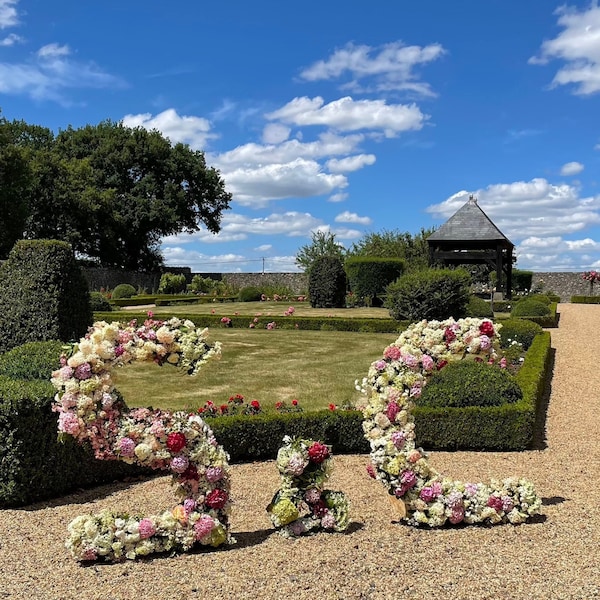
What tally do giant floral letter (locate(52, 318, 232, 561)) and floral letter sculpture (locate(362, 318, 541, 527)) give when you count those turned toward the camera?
2

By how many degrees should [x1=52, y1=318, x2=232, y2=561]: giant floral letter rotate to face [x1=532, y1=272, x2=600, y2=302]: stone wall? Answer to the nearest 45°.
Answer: approximately 135° to its left

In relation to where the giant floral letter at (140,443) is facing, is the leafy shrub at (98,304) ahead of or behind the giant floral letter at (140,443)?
behind

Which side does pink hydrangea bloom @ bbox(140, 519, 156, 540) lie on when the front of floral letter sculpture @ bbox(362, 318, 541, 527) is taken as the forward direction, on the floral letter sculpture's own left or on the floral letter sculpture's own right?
on the floral letter sculpture's own right

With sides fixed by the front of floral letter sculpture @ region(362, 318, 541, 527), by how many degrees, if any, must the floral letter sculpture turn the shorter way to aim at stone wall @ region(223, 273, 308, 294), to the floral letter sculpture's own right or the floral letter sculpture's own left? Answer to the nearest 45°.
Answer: approximately 180°

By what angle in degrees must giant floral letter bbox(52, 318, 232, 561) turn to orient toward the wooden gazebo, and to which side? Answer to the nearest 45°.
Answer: approximately 135° to its left

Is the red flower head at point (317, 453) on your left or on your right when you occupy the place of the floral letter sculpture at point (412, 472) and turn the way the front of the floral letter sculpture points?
on your right

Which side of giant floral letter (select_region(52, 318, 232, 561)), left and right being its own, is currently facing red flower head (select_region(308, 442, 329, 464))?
left

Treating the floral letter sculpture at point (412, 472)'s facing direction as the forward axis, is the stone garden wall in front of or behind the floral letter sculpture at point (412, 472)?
behind

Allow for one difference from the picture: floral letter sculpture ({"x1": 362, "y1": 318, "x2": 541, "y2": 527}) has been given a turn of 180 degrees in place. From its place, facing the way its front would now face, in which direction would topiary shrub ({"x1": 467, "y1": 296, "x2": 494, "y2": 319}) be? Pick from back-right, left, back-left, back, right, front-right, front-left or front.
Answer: front

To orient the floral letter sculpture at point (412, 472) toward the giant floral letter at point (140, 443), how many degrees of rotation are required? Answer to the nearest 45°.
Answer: approximately 45° to its right

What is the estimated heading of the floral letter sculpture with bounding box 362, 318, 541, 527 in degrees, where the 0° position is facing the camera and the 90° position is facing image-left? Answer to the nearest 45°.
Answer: approximately 0°

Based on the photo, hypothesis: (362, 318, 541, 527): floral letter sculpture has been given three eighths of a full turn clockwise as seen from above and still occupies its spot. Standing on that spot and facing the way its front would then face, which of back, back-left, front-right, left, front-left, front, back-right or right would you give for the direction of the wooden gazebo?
front-right
